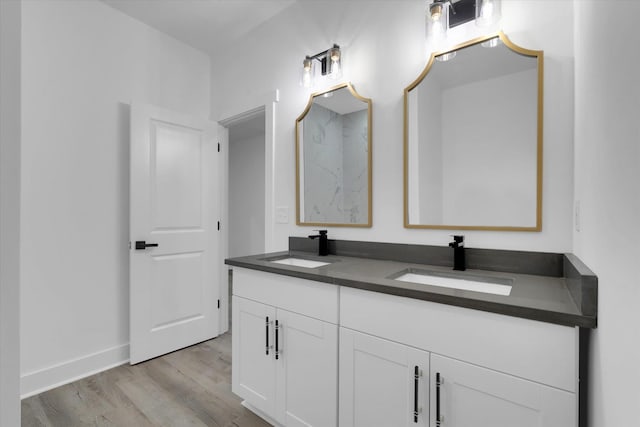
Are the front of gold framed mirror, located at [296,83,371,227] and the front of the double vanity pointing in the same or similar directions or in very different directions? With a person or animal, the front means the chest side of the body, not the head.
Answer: same or similar directions

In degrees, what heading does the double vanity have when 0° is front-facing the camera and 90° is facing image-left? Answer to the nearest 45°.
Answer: approximately 45°

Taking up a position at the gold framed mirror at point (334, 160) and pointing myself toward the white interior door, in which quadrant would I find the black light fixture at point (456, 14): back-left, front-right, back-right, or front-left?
back-left

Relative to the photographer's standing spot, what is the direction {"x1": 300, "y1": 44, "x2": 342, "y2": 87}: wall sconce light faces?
facing the viewer and to the left of the viewer

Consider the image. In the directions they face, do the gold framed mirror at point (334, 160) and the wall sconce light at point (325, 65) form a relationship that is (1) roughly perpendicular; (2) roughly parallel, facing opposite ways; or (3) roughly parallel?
roughly parallel

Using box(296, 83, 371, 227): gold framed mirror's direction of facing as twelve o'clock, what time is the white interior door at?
The white interior door is roughly at 2 o'clock from the gold framed mirror.

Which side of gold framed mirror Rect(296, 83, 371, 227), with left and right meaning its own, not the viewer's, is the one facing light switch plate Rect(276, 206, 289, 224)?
right

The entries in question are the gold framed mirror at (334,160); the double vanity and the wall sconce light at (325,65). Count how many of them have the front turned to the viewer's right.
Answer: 0

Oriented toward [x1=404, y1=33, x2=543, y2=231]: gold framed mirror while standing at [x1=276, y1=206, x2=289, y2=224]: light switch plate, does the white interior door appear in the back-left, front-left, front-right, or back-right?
back-right

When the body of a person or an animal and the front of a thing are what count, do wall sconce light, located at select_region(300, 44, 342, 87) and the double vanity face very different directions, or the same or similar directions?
same or similar directions

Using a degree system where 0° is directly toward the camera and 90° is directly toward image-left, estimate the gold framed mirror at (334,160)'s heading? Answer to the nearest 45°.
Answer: approximately 45°
